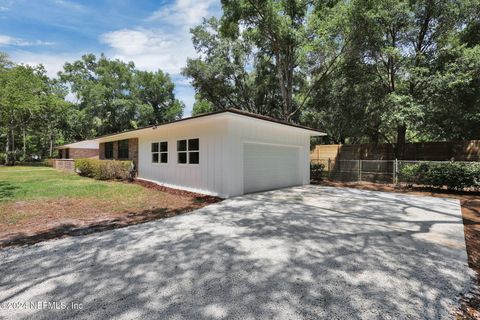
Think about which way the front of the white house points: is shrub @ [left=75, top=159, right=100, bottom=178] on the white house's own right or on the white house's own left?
on the white house's own right

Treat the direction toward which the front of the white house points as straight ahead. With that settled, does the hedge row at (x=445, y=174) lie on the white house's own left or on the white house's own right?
on the white house's own left

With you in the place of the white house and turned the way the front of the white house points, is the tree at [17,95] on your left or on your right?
on your right
